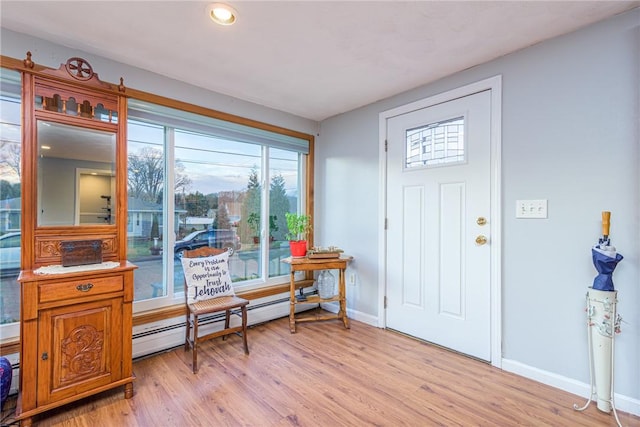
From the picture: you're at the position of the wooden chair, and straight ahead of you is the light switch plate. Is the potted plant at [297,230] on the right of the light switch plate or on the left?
left

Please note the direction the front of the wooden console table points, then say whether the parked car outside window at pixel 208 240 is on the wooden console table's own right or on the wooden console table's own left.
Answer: on the wooden console table's own right

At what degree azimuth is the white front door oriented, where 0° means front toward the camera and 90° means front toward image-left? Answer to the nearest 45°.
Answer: approximately 45°

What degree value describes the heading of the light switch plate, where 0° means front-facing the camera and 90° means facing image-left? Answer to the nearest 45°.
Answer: approximately 0°

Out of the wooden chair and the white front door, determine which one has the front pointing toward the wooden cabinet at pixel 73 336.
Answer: the white front door

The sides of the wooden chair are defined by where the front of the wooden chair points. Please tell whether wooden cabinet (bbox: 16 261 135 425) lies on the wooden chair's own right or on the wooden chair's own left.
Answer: on the wooden chair's own right

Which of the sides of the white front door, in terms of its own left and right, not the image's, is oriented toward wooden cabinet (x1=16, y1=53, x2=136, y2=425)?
front

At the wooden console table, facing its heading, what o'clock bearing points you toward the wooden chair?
The wooden chair is roughly at 2 o'clock from the wooden console table.

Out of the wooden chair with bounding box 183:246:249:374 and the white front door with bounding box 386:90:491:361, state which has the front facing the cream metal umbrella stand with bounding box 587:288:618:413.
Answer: the wooden chair
